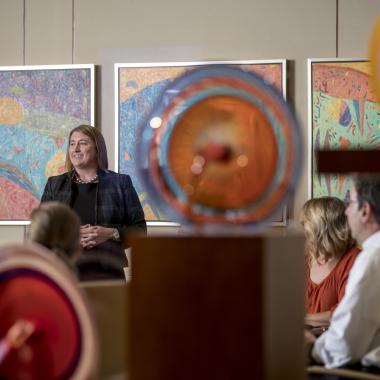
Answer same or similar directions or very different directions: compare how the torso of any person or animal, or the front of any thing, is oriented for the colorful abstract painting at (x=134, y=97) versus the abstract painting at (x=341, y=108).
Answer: same or similar directions

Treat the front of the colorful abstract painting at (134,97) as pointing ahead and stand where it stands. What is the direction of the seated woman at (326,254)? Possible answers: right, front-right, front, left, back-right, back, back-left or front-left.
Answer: front-left

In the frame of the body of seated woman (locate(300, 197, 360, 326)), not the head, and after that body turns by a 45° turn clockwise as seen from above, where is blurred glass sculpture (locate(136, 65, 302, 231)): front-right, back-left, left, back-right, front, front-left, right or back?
left

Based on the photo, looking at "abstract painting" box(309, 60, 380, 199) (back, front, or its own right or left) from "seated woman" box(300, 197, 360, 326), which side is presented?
front

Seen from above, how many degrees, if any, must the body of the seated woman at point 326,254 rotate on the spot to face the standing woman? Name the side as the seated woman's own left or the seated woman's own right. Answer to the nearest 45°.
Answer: approximately 45° to the seated woman's own right

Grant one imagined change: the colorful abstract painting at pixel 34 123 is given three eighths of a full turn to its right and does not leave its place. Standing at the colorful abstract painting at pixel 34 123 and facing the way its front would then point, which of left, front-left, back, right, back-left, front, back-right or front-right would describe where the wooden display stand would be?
back-left

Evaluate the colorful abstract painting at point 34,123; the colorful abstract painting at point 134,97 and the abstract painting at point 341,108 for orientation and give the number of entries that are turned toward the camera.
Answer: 3

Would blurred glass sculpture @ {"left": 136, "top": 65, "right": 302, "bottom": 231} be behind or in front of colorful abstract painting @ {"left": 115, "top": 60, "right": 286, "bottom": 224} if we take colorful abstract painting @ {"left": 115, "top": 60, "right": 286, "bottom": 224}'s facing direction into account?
in front

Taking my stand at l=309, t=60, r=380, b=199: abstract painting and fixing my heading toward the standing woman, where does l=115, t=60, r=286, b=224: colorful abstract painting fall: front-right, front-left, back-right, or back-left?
front-right

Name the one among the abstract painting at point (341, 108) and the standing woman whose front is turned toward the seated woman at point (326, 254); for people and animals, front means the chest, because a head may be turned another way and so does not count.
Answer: the abstract painting

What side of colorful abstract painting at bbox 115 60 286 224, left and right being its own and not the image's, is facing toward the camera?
front

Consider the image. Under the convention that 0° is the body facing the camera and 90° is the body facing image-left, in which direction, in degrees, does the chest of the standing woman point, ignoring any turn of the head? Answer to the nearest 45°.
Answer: approximately 45°

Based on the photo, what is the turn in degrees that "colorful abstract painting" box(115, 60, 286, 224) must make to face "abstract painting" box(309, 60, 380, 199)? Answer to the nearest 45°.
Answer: approximately 90° to its left

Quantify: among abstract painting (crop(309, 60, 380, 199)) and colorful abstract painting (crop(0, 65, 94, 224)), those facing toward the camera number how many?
2

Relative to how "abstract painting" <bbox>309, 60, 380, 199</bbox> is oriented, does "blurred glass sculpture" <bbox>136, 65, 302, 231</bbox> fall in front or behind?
in front

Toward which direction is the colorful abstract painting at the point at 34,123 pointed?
toward the camera

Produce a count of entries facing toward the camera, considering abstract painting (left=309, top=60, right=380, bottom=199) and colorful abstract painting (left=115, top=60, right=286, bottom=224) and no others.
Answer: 2

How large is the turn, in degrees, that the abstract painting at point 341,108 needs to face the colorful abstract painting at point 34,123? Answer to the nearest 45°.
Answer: approximately 90° to its right

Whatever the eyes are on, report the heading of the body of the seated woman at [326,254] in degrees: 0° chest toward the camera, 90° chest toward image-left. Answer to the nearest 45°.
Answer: approximately 45°
